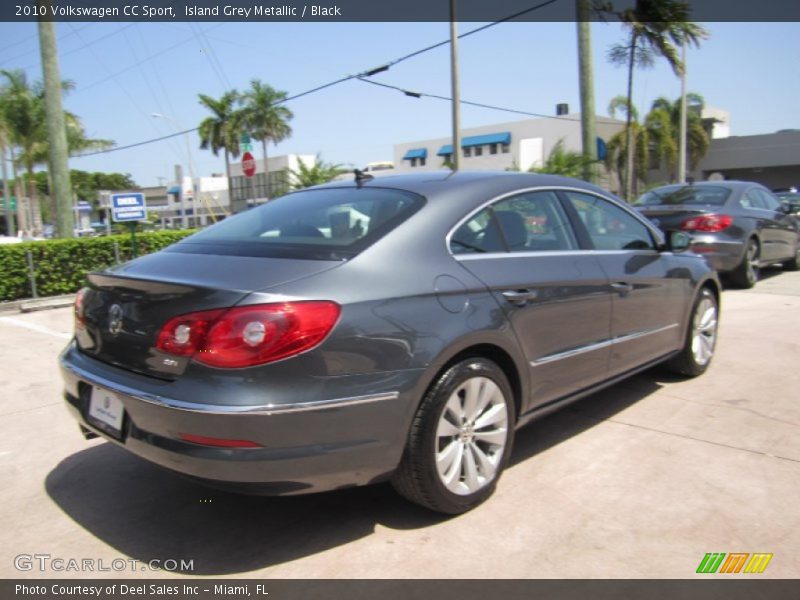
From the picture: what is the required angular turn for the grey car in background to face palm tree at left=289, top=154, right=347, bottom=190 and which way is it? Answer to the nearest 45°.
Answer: approximately 90° to its left

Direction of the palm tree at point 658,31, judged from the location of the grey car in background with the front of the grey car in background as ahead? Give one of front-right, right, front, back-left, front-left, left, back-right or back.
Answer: front-left

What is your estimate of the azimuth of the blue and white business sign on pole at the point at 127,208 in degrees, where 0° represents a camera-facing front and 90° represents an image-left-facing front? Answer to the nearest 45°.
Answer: approximately 0°

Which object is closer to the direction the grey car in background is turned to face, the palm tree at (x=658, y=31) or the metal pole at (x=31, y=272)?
the palm tree

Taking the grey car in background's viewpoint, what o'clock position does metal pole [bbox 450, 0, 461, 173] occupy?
The metal pole is roughly at 9 o'clock from the grey car in background.

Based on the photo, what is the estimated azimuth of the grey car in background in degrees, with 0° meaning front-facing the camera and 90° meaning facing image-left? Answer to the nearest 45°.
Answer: approximately 225°

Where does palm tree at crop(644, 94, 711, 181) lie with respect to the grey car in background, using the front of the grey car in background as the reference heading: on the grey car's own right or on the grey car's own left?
on the grey car's own left

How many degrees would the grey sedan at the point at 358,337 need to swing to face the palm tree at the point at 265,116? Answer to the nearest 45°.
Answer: approximately 45° to its left

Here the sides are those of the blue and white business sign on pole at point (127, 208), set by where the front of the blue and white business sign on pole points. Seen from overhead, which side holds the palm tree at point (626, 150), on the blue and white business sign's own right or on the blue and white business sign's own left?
on the blue and white business sign's own left

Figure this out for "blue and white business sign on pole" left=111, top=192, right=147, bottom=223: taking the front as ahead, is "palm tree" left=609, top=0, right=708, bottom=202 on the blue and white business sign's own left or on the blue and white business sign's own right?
on the blue and white business sign's own left

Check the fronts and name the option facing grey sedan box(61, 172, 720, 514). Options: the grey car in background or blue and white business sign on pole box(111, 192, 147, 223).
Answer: the blue and white business sign on pole

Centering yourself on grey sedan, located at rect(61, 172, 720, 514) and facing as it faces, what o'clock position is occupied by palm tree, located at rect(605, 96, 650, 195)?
The palm tree is roughly at 11 o'clock from the grey sedan.

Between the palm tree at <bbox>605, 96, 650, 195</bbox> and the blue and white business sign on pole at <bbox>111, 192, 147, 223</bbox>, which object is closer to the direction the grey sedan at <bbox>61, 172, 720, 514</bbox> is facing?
the palm tree

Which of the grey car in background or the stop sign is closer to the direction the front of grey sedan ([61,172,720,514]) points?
the grey car in background
